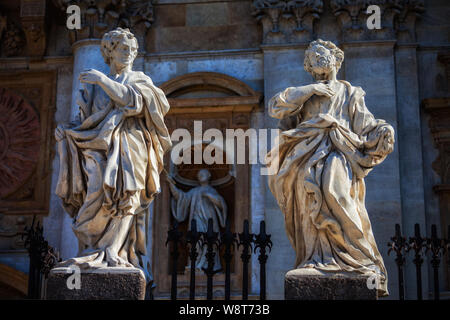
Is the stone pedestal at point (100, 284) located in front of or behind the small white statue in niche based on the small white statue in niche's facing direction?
in front

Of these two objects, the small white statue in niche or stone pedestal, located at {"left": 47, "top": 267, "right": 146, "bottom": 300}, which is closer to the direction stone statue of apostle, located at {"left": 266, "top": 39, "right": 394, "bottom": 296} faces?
the stone pedestal

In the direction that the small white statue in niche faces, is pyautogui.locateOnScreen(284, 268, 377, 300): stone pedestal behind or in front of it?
in front

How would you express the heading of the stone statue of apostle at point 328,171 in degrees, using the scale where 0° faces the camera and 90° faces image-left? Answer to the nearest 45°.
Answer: approximately 0°

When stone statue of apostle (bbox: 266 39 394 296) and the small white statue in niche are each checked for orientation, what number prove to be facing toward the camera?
2

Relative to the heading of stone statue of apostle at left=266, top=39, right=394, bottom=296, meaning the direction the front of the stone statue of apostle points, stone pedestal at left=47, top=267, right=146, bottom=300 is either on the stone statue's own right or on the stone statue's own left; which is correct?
on the stone statue's own right

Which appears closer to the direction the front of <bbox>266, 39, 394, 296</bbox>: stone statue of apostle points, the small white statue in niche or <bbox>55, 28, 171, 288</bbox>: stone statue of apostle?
the stone statue of apostle
